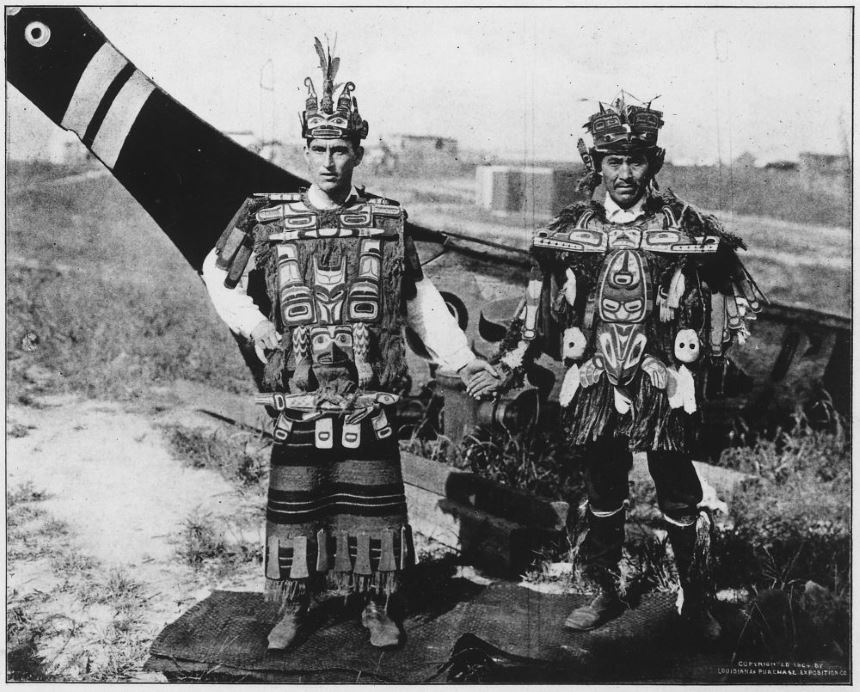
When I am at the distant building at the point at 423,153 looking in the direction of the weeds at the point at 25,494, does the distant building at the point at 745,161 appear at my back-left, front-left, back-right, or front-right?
back-left

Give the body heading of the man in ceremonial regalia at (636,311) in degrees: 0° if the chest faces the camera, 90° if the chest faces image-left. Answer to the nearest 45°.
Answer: approximately 0°

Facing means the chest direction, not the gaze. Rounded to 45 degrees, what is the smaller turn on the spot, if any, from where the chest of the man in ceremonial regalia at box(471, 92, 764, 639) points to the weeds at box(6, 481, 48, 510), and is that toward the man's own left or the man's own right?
approximately 90° to the man's own right

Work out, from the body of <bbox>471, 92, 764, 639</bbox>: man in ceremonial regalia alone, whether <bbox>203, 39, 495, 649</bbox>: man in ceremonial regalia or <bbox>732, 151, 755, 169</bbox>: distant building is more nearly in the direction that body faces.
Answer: the man in ceremonial regalia

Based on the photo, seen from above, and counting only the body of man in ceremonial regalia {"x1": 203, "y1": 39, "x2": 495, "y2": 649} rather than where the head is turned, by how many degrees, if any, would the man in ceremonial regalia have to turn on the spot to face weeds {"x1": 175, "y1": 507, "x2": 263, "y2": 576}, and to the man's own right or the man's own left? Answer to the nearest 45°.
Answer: approximately 135° to the man's own right

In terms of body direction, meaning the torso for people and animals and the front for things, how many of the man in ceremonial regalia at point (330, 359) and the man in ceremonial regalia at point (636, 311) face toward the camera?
2

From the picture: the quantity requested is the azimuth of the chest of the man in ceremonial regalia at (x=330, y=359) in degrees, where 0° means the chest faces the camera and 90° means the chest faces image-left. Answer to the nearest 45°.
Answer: approximately 0°
